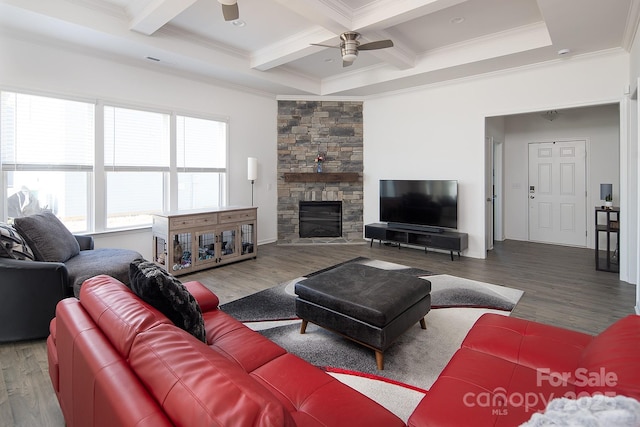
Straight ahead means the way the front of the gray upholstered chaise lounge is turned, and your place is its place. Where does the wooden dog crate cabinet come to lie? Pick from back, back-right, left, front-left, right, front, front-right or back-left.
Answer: front-left

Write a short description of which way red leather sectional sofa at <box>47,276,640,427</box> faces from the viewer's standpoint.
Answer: facing away from the viewer and to the right of the viewer

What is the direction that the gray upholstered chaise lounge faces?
to the viewer's right

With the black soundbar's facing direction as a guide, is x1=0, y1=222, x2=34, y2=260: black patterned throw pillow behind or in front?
in front

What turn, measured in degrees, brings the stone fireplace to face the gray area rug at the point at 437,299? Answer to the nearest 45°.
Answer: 0° — it already faces it

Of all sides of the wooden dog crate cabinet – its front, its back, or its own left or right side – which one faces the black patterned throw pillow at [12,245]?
right

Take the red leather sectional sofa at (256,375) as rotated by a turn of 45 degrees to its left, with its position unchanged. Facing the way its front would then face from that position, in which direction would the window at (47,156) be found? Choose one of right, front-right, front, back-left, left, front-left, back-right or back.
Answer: front-left

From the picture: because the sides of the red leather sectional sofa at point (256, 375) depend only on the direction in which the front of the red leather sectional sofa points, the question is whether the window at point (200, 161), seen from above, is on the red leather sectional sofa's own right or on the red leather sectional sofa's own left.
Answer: on the red leather sectional sofa's own left

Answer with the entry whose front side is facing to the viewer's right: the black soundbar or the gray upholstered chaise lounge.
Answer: the gray upholstered chaise lounge
